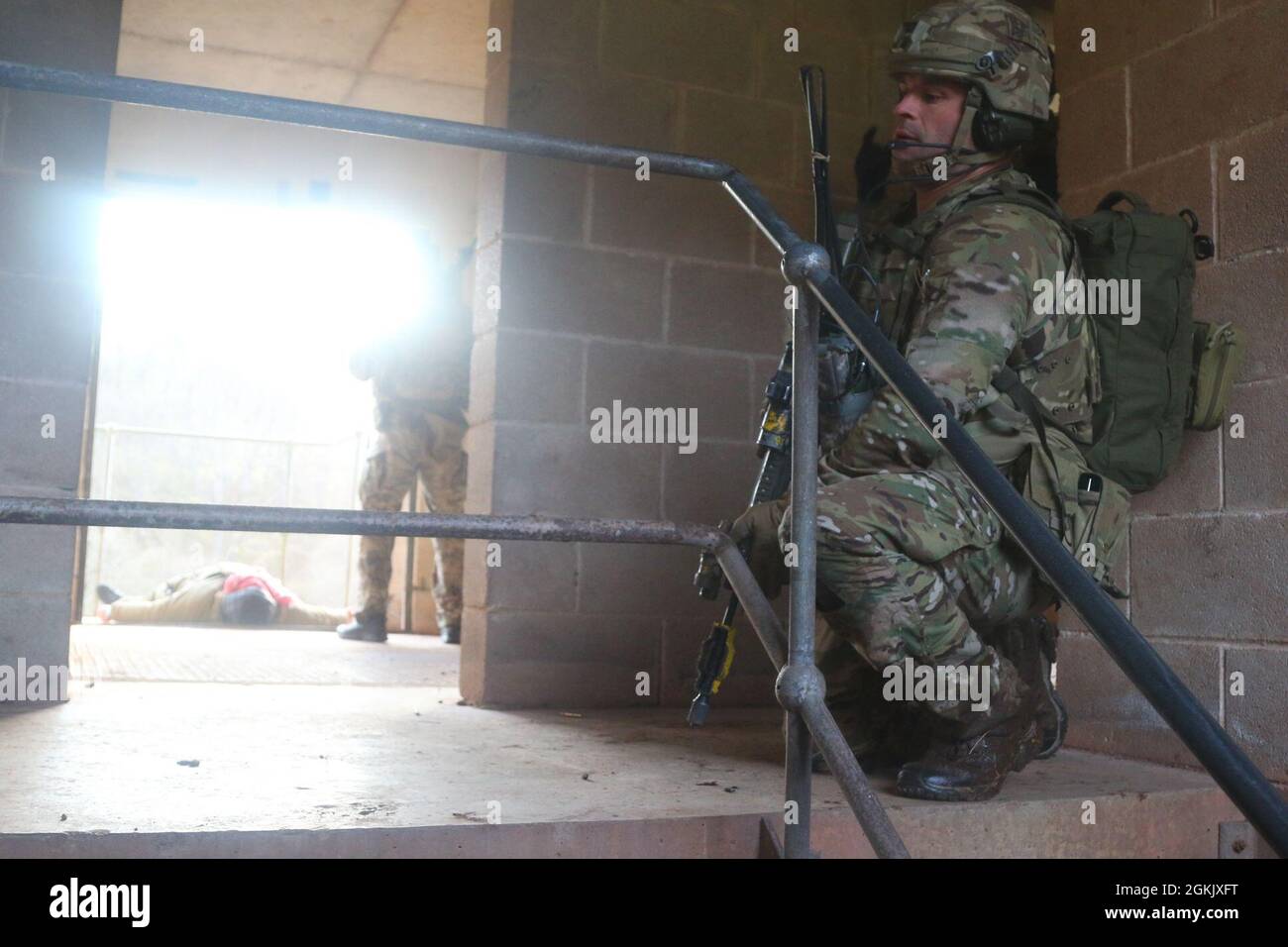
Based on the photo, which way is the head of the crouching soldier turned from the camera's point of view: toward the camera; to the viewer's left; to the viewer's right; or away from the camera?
to the viewer's left

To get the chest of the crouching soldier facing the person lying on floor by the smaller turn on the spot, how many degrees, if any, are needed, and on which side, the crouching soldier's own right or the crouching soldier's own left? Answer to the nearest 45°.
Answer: approximately 45° to the crouching soldier's own right

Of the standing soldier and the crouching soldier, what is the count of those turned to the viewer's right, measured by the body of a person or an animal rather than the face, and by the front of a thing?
0

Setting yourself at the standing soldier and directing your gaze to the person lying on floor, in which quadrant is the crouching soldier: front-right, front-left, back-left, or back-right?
back-left

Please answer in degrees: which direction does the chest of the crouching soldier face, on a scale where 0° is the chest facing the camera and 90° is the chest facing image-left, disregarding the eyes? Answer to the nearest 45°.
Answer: approximately 90°

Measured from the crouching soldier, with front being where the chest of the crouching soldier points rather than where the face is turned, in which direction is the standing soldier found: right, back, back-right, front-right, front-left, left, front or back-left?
front-right

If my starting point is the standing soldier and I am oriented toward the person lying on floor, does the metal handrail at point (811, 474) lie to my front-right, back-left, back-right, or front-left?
back-left

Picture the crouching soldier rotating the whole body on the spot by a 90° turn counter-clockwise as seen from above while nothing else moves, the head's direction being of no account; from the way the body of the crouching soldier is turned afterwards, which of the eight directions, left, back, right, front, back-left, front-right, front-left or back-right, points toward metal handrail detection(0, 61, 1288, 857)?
front

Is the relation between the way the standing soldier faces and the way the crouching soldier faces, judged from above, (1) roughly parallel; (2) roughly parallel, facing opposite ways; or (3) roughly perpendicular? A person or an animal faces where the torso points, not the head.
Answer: roughly perpendicular
